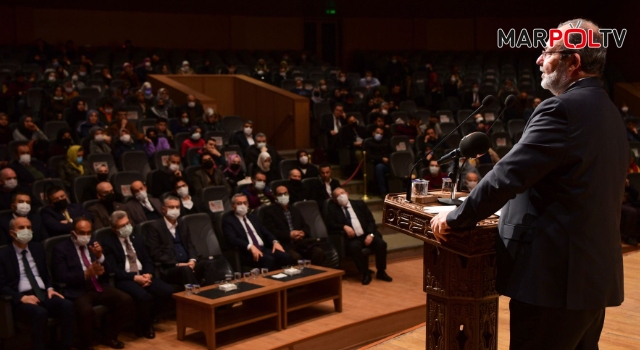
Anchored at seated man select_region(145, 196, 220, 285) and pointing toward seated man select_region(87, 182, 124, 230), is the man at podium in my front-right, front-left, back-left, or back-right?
back-left

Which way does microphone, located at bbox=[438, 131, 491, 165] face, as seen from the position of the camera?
facing to the right of the viewer

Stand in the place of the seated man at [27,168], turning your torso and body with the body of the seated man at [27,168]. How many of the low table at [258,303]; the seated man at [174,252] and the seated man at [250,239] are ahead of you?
3

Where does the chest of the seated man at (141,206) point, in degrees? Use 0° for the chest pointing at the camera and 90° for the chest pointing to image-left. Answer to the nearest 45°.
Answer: approximately 315°

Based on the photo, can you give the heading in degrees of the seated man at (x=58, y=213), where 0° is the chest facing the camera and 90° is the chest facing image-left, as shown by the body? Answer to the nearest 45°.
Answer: approximately 315°

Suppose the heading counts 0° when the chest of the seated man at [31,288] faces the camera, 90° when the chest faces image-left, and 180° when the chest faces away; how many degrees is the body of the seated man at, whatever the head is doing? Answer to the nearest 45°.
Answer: approximately 315°

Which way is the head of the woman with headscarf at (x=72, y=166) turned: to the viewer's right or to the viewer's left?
to the viewer's right

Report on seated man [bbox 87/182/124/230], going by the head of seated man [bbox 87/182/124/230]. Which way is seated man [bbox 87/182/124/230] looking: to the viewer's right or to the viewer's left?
to the viewer's right

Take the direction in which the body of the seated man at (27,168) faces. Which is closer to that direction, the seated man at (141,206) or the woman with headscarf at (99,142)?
the seated man

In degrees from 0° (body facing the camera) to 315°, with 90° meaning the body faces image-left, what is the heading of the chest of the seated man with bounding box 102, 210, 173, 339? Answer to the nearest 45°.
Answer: approximately 315°
